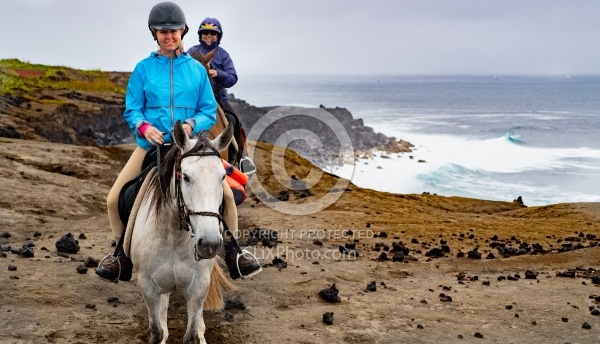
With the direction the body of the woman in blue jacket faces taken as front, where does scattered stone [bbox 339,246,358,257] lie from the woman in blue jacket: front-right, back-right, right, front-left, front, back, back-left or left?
back-left

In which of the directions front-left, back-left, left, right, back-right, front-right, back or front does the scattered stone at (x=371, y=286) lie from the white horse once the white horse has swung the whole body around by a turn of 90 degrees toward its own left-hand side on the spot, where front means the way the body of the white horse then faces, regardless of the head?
front-left

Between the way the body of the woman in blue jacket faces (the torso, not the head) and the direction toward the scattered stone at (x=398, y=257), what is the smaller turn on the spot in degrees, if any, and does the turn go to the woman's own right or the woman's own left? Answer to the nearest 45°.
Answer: approximately 135° to the woman's own left

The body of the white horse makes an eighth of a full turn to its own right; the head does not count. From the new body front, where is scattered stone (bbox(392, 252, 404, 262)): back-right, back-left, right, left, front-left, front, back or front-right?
back

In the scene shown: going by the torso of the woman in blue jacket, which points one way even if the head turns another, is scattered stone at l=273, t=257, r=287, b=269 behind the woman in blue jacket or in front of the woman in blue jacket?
behind

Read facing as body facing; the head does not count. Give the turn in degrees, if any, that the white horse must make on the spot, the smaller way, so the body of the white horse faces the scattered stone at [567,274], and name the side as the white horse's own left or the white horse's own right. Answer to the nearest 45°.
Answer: approximately 135° to the white horse's own left

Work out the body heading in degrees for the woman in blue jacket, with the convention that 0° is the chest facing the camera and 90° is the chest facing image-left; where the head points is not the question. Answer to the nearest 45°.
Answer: approximately 0°

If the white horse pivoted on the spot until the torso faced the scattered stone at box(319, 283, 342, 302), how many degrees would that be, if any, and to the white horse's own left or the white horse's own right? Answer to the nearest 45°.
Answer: approximately 135° to the white horse's own left

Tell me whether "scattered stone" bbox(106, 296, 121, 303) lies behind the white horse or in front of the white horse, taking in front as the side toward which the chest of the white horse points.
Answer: behind

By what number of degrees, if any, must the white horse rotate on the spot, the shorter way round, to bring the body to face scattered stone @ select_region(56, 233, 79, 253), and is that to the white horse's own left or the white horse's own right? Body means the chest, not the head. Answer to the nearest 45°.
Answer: approximately 180°
